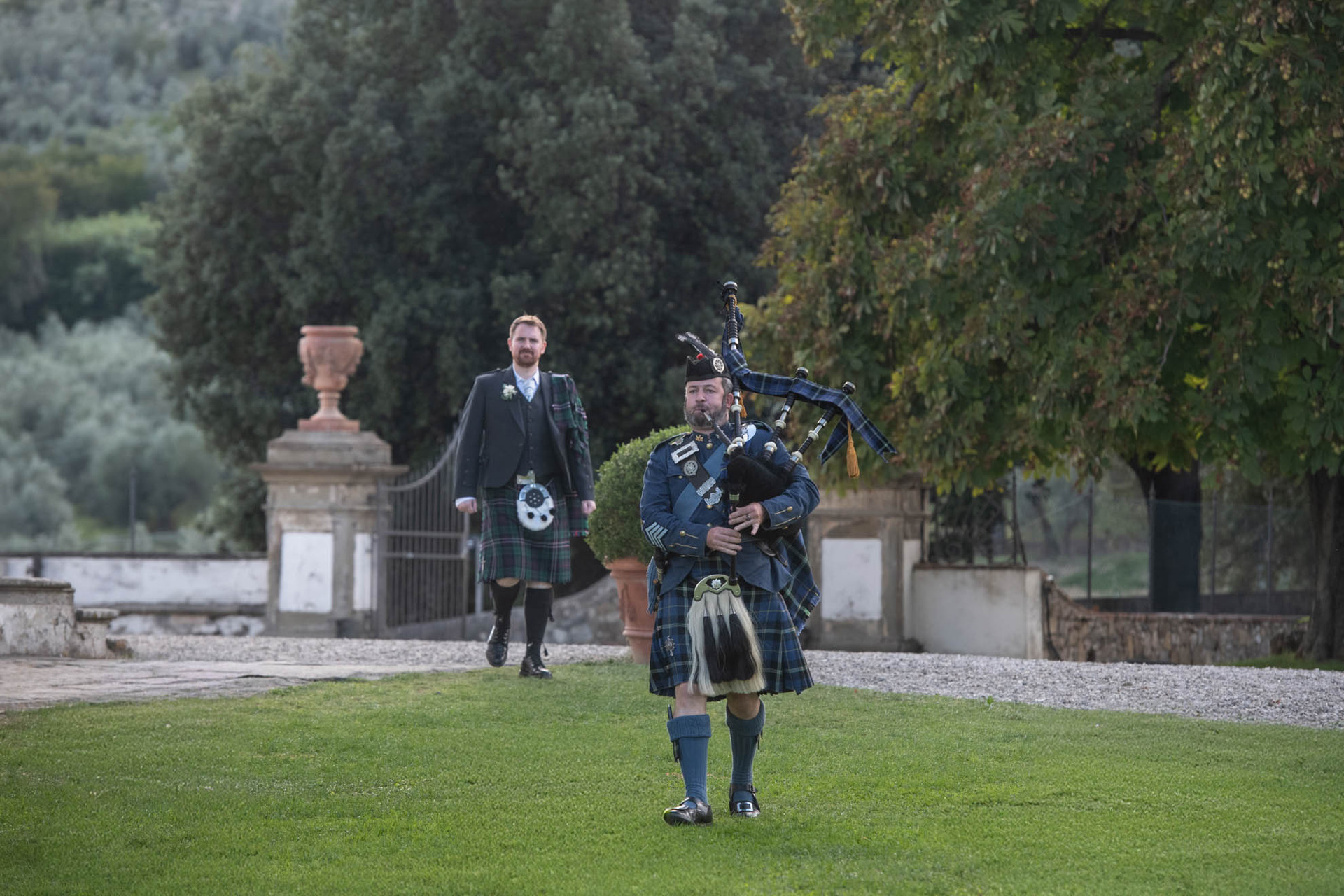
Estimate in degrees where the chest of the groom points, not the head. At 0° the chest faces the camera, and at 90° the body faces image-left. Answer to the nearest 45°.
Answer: approximately 0°

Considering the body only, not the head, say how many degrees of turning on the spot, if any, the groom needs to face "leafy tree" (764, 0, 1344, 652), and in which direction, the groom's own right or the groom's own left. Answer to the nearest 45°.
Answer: approximately 135° to the groom's own left

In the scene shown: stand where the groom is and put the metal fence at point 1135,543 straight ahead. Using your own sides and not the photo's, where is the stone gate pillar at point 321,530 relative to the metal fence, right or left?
left

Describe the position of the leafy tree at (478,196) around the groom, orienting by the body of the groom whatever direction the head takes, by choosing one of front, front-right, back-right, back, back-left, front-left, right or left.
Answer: back

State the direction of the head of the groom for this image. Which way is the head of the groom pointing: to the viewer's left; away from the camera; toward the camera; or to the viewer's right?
toward the camera

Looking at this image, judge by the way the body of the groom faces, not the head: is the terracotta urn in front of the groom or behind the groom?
behind

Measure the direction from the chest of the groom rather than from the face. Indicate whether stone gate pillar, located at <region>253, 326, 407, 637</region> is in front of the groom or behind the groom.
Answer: behind

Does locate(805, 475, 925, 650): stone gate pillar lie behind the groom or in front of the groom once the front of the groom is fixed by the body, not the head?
behind

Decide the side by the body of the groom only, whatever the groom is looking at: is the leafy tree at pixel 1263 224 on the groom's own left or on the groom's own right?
on the groom's own left
